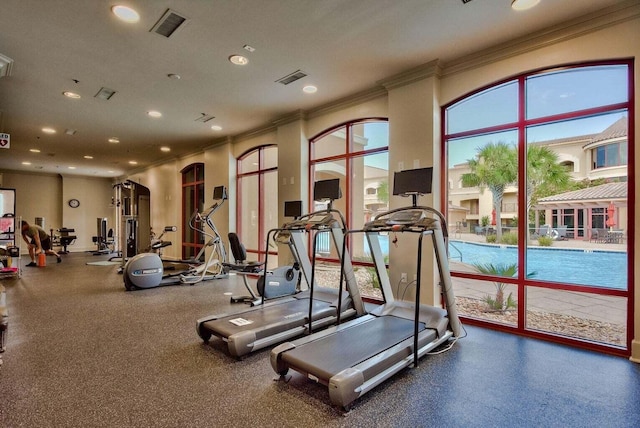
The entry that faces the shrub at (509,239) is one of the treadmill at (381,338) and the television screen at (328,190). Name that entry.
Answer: the treadmill

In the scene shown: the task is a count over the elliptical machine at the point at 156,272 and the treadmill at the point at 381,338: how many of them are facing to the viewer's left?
0

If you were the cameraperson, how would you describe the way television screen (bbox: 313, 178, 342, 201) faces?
facing the viewer and to the left of the viewer

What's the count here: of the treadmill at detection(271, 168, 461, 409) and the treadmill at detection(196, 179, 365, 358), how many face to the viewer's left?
0

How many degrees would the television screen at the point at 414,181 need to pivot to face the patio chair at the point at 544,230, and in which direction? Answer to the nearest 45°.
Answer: approximately 180°

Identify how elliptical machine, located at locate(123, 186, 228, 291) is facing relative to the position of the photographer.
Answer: facing away from the viewer and to the right of the viewer

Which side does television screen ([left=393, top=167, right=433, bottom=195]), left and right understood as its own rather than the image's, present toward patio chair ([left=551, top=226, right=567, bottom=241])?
back

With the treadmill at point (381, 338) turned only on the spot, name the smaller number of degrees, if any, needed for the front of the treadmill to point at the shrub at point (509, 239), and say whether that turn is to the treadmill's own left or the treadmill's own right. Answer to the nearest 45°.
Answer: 0° — it already faces it

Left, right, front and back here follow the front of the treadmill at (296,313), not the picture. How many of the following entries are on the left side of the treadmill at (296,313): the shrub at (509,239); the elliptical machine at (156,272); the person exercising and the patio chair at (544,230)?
2

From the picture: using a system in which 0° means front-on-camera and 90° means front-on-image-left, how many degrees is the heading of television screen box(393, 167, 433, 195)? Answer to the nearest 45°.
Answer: approximately 45°

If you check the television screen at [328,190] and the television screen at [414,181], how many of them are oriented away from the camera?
0

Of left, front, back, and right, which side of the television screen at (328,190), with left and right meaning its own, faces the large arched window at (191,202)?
right

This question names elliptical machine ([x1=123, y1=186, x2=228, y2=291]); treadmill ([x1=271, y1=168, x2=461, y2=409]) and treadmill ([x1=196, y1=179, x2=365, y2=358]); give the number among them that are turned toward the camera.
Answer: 0
